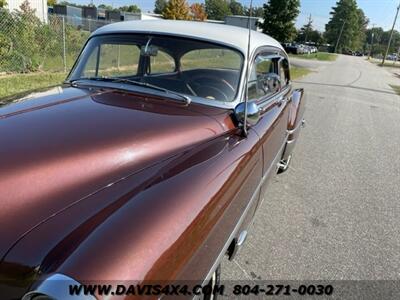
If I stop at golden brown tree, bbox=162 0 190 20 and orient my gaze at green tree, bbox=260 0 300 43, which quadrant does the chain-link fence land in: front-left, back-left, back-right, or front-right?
front-right

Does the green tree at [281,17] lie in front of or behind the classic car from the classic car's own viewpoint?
behind

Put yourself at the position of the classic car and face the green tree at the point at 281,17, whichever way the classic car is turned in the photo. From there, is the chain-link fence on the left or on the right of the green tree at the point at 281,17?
left

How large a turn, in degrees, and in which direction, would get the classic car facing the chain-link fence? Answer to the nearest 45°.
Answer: approximately 135° to its right

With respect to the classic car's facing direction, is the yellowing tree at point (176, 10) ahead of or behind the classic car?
behind

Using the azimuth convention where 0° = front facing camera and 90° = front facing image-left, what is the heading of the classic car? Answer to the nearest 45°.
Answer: approximately 45°
